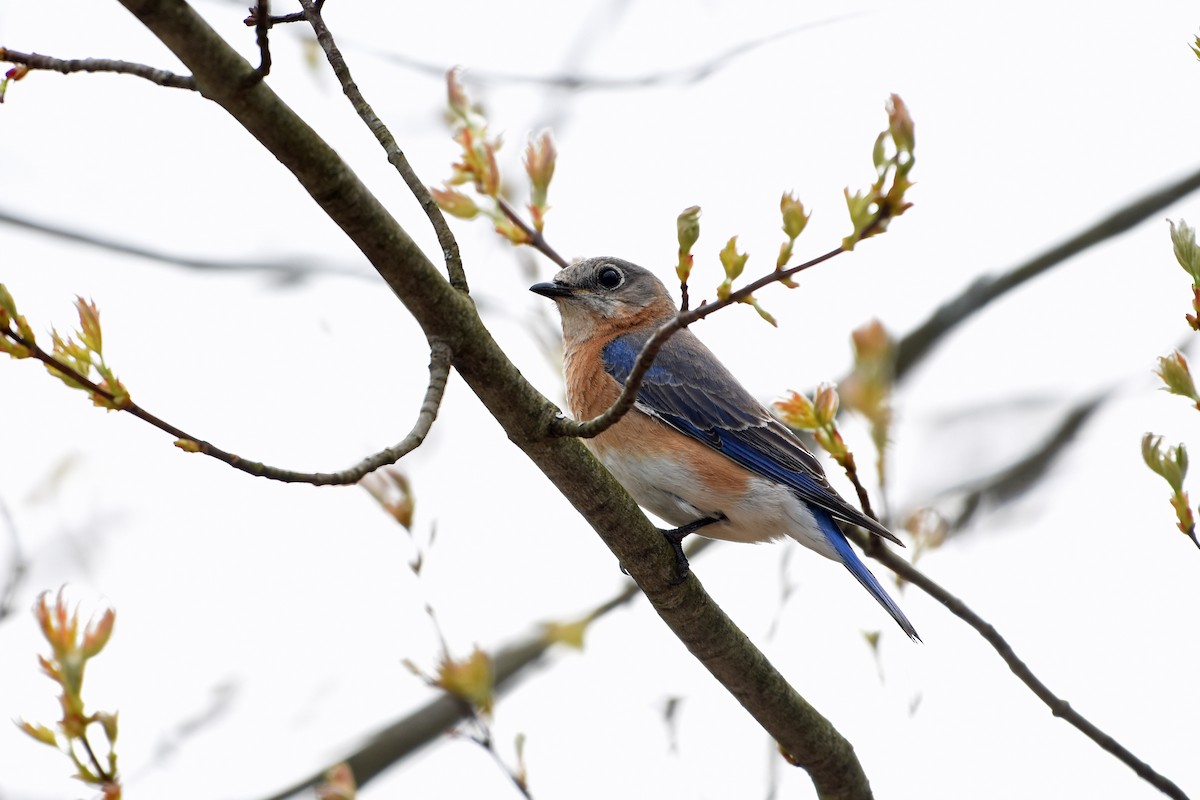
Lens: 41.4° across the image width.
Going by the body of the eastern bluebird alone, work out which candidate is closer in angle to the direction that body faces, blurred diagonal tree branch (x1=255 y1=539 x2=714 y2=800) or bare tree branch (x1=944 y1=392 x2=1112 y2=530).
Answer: the blurred diagonal tree branch

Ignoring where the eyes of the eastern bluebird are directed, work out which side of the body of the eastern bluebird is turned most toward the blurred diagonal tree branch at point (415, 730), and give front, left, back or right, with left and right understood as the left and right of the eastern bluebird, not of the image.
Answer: front

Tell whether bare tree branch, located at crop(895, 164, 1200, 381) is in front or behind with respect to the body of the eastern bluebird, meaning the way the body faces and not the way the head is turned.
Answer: behind

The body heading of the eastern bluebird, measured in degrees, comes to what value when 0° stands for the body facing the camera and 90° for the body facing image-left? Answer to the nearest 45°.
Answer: approximately 90°
